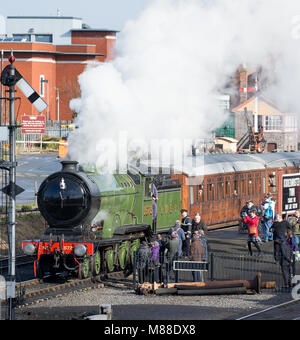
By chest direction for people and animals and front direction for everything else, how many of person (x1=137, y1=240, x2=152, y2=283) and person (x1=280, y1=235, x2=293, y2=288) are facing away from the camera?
2

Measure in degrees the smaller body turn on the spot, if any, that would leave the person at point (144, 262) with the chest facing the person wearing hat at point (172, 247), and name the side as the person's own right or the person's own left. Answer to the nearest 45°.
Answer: approximately 45° to the person's own right

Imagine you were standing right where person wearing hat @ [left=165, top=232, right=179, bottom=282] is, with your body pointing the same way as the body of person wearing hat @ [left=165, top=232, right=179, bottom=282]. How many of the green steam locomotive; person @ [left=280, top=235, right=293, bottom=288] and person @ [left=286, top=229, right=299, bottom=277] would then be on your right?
2

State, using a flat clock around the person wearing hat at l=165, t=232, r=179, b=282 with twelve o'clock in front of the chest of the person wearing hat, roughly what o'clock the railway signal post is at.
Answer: The railway signal post is roughly at 7 o'clock from the person wearing hat.

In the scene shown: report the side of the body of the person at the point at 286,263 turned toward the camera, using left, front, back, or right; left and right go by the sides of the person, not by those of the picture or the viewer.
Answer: back

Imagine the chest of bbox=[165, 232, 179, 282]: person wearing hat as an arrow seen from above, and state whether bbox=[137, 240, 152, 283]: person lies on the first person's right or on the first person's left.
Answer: on the first person's left

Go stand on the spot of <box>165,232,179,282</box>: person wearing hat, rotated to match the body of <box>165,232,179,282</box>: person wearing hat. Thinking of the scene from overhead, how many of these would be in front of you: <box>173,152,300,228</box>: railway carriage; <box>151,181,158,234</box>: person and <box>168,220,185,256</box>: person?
3

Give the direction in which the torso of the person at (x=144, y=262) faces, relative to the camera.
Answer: away from the camera

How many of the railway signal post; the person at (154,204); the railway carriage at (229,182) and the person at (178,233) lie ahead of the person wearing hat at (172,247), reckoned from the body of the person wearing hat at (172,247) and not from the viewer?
3

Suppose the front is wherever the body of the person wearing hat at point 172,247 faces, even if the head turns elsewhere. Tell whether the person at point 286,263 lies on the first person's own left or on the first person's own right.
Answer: on the first person's own right

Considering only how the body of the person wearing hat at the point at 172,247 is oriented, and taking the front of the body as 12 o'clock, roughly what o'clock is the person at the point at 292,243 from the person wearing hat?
The person is roughly at 3 o'clock from the person wearing hat.

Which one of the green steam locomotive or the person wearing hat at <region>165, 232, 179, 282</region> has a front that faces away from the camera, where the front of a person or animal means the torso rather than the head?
the person wearing hat

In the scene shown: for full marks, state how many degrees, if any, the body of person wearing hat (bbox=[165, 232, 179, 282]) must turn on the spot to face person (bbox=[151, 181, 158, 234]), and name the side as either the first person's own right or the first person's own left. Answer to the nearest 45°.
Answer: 0° — they already face them

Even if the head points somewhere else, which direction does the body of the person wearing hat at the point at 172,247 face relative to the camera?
away from the camera

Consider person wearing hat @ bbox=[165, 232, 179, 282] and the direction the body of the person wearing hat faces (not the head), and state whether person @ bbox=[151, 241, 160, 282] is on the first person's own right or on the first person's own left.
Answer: on the first person's own left
